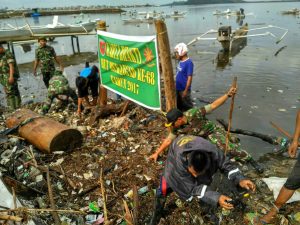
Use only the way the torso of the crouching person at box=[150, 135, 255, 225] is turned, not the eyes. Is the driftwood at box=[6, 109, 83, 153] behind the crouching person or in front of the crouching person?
behind

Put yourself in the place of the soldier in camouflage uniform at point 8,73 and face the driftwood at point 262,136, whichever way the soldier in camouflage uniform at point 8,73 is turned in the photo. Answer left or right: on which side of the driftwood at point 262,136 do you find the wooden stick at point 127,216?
right

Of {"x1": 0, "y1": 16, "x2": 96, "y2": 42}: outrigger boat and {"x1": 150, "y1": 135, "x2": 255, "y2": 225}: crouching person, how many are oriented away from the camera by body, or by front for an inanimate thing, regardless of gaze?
0

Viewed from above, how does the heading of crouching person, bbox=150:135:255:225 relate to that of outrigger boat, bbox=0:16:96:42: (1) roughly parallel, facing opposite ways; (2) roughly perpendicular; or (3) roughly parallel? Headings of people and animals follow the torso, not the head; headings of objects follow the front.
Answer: roughly perpendicular

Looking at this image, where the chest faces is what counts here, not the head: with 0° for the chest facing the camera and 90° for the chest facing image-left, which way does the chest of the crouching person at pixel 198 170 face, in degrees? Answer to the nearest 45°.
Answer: approximately 315°

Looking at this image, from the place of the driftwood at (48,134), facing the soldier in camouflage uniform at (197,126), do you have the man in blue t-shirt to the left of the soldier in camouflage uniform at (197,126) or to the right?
left
